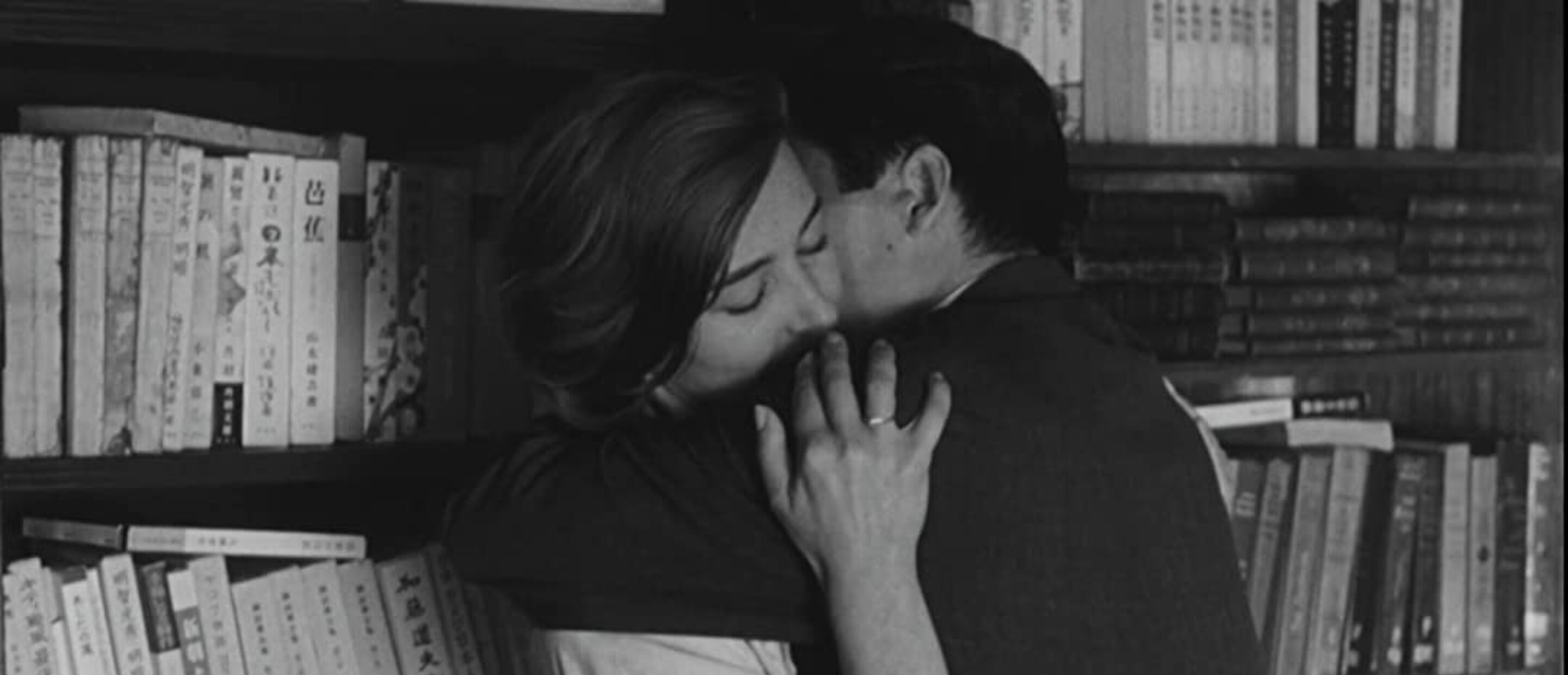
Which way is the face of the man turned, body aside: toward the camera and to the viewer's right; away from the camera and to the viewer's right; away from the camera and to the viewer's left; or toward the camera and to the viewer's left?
away from the camera and to the viewer's left

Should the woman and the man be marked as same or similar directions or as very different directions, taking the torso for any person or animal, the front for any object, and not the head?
very different directions

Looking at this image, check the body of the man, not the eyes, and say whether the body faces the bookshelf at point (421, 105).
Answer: yes

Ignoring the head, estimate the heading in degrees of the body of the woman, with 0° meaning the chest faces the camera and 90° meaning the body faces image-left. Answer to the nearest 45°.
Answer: approximately 315°

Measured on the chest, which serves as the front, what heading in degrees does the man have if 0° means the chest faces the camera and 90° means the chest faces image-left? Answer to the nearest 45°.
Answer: approximately 135°

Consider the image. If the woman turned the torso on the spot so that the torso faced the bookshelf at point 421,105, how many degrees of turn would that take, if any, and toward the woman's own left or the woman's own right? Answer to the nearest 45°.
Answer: approximately 180°
